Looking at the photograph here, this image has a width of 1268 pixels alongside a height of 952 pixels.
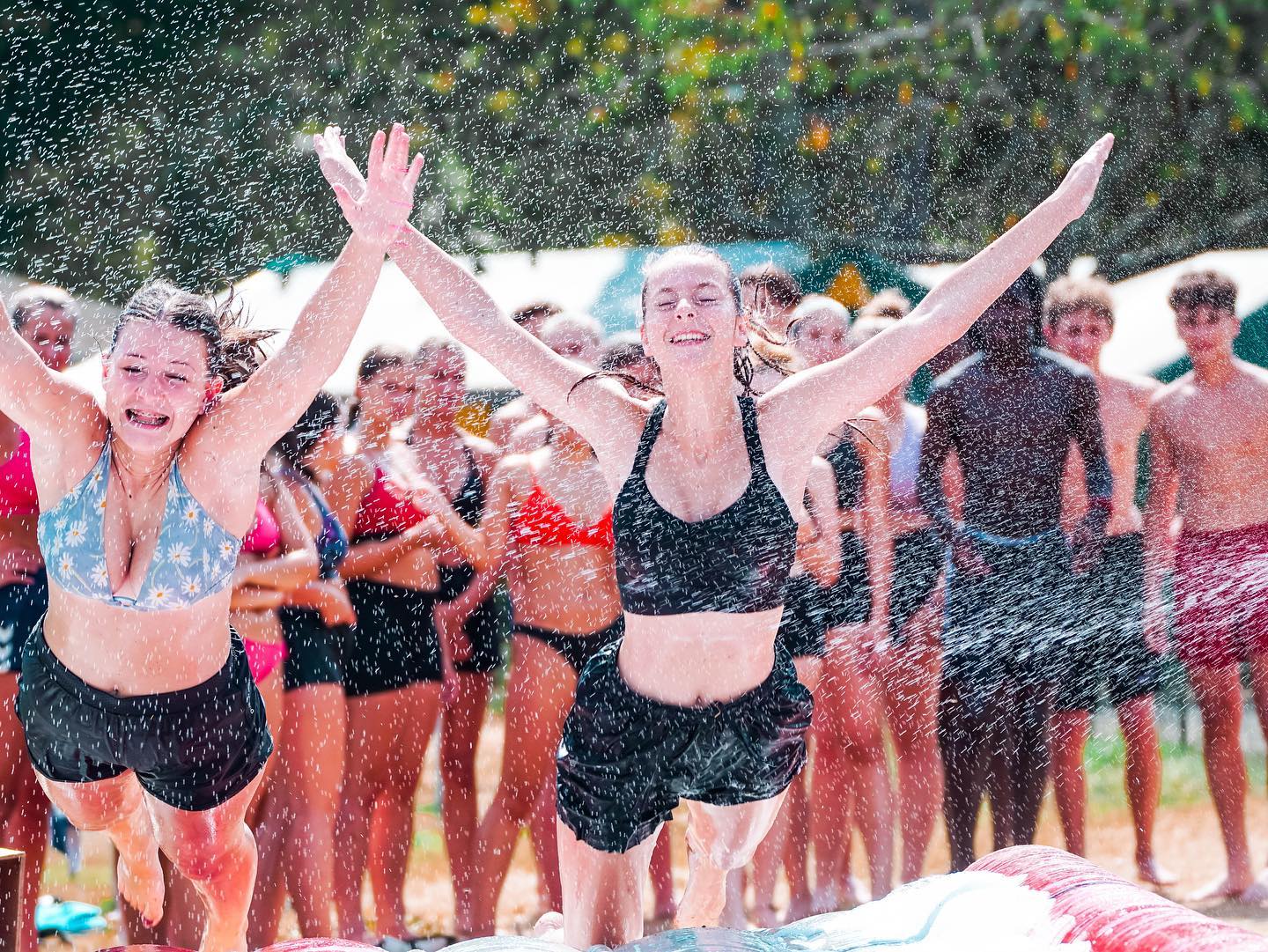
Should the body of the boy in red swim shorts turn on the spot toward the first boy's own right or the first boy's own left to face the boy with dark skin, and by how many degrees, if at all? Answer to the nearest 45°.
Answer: approximately 45° to the first boy's own right

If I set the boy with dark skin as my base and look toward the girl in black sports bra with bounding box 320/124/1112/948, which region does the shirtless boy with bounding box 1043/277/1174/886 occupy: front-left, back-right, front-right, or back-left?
back-left

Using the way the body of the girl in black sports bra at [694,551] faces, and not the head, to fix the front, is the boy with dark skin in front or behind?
behind

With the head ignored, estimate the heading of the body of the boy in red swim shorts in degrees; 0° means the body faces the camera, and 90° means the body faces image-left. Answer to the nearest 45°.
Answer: approximately 0°
